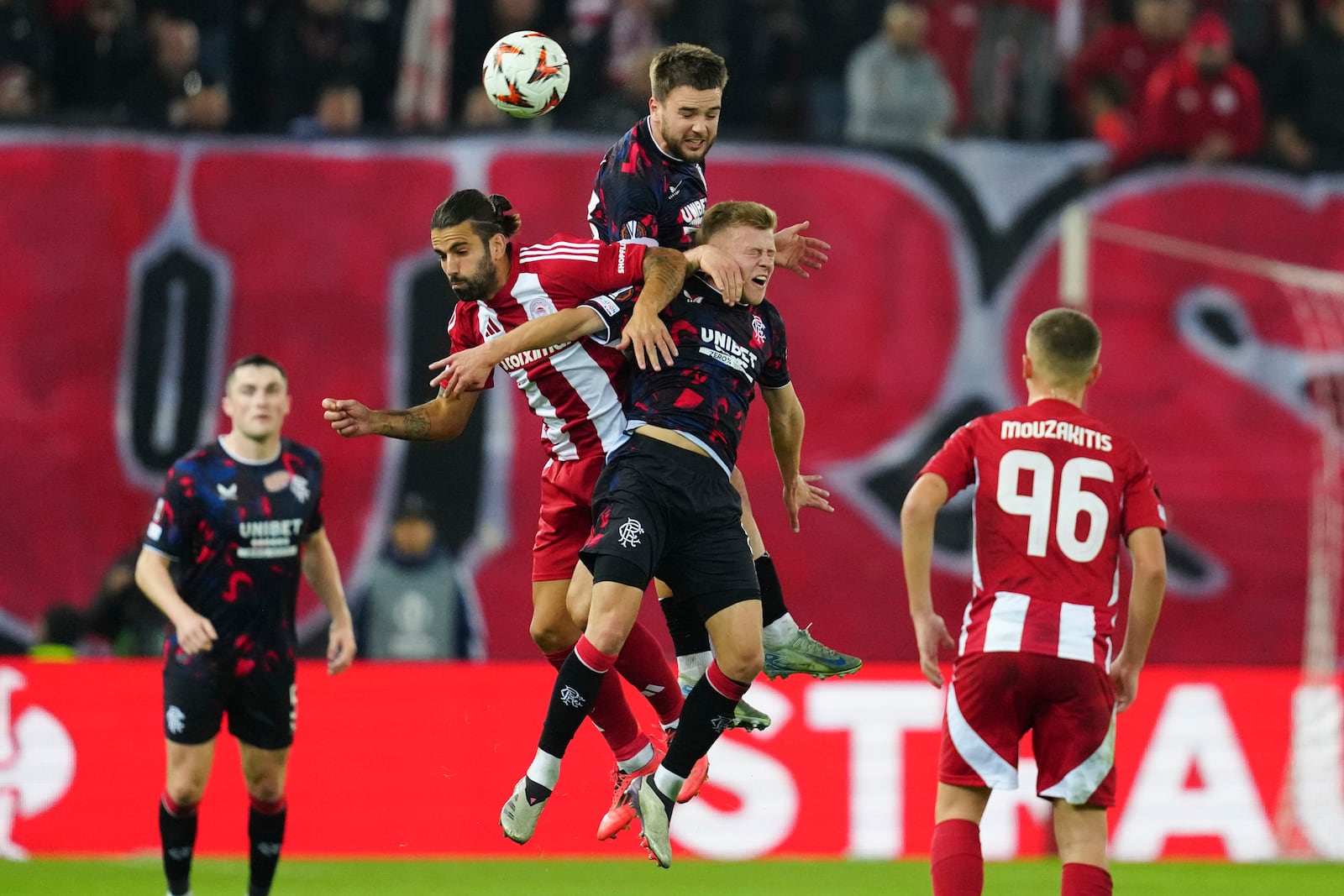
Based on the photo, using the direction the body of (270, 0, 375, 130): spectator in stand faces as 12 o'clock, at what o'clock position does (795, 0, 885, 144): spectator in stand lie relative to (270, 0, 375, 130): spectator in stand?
(795, 0, 885, 144): spectator in stand is roughly at 9 o'clock from (270, 0, 375, 130): spectator in stand.

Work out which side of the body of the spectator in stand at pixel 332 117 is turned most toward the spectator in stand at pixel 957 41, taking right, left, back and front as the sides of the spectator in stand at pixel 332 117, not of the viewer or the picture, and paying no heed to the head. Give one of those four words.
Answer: left

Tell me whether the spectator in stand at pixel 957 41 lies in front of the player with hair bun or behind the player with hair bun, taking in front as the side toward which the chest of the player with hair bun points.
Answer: behind

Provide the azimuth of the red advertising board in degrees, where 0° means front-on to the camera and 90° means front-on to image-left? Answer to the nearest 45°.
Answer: approximately 0°

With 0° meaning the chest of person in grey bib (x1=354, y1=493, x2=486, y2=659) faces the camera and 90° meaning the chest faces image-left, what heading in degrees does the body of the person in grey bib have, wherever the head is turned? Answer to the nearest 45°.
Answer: approximately 0°

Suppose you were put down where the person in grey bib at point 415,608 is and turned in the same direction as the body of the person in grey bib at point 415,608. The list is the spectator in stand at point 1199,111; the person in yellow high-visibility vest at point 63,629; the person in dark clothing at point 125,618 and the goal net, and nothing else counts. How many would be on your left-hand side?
2

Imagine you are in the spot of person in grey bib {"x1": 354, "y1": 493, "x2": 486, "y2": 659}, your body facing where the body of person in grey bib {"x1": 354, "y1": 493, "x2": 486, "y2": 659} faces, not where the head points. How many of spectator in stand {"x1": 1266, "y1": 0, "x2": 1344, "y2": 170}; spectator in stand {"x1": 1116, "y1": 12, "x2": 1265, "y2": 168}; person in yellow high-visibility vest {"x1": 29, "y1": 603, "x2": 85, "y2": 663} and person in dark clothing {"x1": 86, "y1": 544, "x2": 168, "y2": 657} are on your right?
2

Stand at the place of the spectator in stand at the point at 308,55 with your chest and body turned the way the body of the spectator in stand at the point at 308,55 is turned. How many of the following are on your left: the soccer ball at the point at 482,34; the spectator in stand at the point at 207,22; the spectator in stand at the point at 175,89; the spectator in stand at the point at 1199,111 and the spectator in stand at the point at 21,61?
2

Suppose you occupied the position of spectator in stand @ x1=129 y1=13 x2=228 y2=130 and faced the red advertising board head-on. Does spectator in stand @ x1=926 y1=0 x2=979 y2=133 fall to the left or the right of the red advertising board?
left
